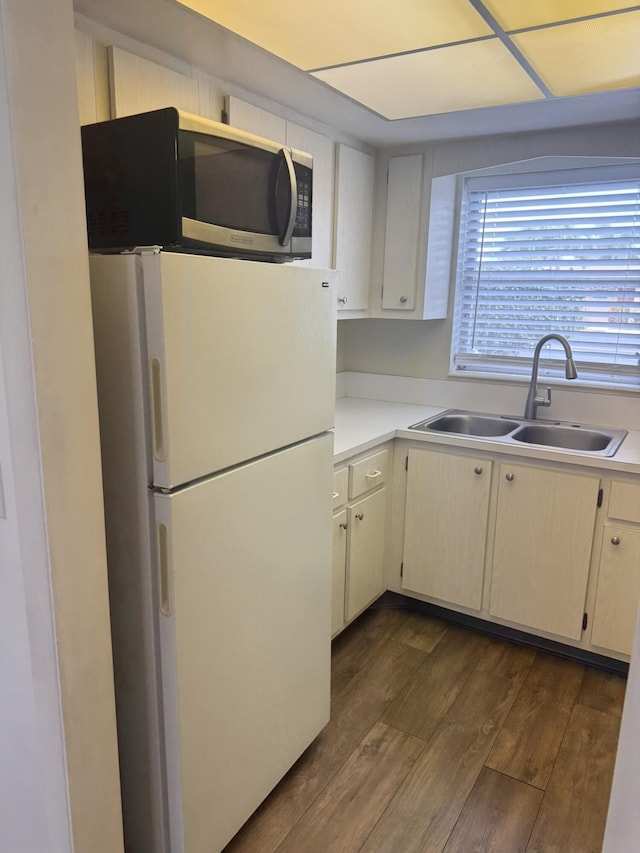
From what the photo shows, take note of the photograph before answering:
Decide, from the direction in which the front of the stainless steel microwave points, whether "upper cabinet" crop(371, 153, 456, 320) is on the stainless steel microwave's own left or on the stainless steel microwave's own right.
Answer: on the stainless steel microwave's own left

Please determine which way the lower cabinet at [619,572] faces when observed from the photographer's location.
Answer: facing the viewer

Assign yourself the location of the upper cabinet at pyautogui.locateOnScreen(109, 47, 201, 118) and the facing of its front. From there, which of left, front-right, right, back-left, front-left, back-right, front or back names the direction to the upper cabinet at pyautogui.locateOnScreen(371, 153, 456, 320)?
left

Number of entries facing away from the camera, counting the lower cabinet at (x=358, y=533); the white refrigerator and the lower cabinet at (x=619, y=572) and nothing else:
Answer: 0

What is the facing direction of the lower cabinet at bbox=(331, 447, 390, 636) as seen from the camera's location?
facing the viewer and to the right of the viewer

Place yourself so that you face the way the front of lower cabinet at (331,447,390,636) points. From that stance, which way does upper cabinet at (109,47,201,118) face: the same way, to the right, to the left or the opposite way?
the same way

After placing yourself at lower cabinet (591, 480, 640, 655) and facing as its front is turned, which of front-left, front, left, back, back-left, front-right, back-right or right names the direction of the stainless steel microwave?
front-right

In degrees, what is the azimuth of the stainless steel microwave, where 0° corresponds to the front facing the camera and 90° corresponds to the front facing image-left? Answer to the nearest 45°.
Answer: approximately 315°

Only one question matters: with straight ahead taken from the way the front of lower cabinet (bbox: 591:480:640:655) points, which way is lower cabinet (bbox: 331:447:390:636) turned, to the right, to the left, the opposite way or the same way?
to the left

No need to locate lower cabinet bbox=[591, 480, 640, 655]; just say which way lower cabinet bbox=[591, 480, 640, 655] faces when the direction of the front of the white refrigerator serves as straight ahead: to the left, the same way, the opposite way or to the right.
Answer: to the right

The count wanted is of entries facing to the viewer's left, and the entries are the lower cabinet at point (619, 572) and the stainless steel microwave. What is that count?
0

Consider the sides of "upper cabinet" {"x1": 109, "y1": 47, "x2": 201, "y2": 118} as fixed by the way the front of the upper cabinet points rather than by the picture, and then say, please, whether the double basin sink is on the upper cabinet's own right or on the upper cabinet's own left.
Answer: on the upper cabinet's own left

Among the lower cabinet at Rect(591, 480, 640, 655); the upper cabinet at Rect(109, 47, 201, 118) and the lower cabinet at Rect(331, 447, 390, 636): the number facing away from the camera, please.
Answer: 0
